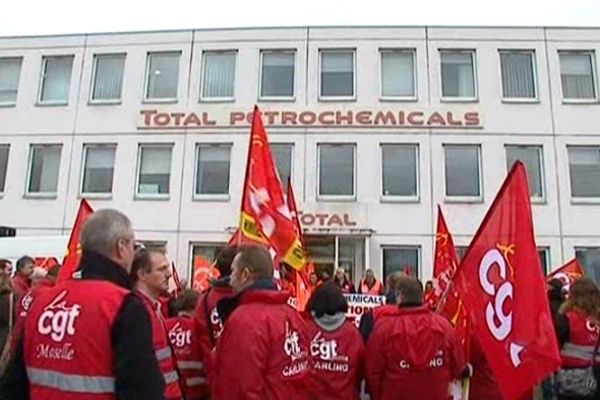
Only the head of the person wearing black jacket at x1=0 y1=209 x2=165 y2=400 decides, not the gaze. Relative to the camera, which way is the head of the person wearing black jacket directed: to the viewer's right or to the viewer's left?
to the viewer's right

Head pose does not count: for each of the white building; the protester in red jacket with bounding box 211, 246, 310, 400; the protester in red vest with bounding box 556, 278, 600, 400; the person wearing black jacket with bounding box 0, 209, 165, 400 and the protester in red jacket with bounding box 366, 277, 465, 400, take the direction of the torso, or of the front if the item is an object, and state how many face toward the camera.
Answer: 1

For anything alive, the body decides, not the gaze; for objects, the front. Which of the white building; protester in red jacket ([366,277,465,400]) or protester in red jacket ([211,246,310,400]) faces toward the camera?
the white building

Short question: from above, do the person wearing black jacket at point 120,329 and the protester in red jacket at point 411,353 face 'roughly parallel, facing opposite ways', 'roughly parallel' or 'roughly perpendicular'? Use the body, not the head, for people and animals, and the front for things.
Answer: roughly parallel

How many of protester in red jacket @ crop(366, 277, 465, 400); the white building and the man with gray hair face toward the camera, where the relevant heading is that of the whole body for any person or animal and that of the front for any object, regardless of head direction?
1

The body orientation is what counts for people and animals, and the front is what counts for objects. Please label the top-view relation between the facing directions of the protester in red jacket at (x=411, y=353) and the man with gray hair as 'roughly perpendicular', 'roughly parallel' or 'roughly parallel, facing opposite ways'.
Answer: roughly parallel

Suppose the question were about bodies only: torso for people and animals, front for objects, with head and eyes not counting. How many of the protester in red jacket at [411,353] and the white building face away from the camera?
1

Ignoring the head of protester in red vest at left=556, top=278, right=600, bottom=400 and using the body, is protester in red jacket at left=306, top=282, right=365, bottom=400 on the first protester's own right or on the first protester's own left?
on the first protester's own left

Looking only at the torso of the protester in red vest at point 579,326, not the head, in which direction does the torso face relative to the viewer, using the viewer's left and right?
facing away from the viewer and to the left of the viewer

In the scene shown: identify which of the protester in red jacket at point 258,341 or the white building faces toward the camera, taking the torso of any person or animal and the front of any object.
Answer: the white building

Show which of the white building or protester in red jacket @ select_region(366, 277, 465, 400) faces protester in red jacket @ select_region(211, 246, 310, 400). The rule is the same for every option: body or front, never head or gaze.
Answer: the white building

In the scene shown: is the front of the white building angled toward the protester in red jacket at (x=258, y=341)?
yes

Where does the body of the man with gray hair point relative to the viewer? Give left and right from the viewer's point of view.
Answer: facing away from the viewer and to the right of the viewer

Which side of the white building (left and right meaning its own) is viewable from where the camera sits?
front

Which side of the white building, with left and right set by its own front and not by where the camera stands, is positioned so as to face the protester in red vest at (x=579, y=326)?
front

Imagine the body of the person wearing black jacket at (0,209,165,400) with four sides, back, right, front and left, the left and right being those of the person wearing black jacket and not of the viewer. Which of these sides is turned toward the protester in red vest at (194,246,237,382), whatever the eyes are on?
front

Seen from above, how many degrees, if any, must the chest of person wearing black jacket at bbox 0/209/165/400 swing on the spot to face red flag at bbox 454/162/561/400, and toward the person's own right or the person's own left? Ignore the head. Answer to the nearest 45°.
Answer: approximately 45° to the person's own right

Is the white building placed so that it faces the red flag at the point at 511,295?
yes
